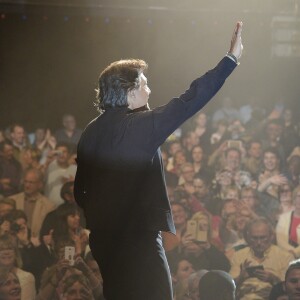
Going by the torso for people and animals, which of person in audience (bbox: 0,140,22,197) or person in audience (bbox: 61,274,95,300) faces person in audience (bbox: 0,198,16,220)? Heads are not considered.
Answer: person in audience (bbox: 0,140,22,197)

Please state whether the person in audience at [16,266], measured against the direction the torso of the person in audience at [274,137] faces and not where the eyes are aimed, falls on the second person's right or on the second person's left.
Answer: on the second person's right

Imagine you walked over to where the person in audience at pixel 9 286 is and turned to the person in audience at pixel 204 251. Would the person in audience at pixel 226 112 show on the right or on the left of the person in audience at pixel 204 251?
left
